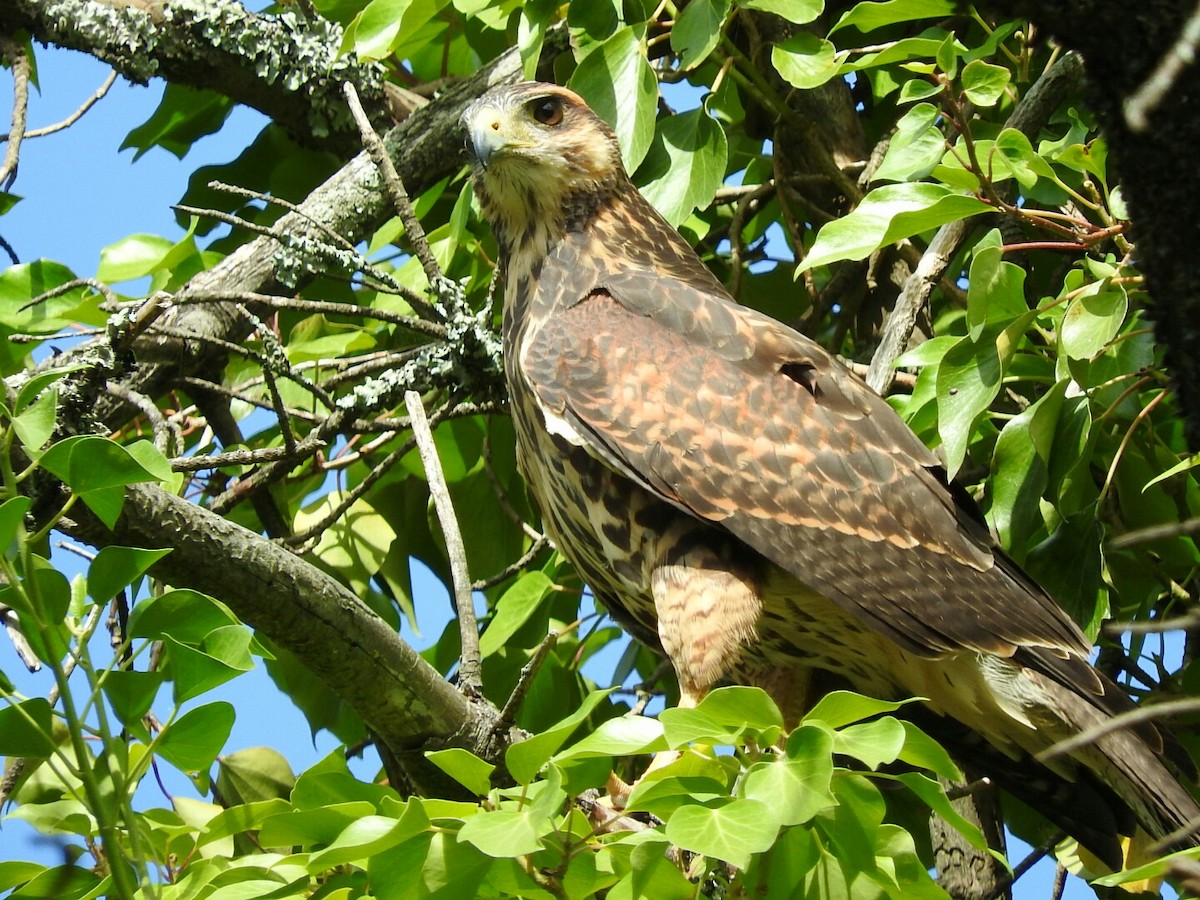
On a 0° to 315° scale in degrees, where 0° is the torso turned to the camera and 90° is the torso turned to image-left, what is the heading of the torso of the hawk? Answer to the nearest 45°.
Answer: approximately 90°

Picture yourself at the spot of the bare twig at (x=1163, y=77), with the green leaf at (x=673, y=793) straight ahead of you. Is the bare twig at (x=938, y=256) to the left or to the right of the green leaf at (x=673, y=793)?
right

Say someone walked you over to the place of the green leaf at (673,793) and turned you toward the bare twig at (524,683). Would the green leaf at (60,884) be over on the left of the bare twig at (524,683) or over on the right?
left

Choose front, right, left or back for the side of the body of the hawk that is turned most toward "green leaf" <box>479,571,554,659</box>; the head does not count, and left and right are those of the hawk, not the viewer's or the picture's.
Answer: front

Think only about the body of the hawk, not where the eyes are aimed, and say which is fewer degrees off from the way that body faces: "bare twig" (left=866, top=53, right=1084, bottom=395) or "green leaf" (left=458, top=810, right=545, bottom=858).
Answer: the green leaf

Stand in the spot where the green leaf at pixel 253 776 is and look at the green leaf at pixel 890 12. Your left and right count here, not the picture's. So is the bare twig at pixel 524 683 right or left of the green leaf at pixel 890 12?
right

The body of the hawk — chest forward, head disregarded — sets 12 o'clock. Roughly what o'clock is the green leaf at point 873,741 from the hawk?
The green leaf is roughly at 9 o'clock from the hawk.

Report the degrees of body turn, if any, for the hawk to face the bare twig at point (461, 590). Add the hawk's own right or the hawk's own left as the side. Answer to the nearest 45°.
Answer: approximately 45° to the hawk's own left

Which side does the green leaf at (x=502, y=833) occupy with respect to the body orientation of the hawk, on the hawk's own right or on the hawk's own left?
on the hawk's own left
